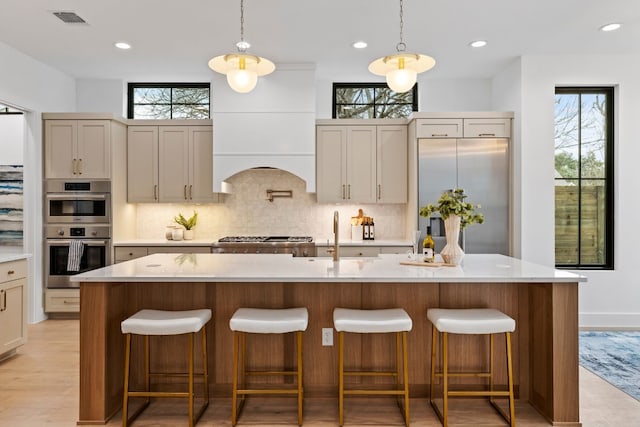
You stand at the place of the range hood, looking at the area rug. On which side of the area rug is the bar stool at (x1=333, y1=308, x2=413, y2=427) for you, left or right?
right

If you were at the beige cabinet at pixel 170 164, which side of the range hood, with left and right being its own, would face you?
right

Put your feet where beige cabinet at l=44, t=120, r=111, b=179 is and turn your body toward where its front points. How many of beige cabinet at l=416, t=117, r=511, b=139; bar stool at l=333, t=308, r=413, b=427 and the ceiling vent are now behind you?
0

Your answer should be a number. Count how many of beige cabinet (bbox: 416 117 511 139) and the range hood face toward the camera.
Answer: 2

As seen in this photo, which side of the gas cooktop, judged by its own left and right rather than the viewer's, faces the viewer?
front

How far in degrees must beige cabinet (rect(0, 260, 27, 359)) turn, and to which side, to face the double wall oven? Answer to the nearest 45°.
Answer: approximately 90° to its left

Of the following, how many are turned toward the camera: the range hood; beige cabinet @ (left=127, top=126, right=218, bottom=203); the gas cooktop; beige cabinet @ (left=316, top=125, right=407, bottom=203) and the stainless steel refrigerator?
5

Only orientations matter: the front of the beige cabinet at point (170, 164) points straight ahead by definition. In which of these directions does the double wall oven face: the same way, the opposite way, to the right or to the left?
the same way

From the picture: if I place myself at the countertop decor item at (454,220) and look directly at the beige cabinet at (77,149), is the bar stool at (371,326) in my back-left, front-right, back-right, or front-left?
front-left

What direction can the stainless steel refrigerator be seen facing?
toward the camera

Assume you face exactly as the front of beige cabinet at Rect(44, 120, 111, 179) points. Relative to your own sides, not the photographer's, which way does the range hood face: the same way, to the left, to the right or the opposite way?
the same way

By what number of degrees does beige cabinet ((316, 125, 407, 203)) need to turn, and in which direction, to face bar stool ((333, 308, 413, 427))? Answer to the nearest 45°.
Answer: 0° — it already faces it

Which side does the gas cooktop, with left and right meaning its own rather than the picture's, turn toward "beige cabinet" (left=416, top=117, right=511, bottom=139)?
left

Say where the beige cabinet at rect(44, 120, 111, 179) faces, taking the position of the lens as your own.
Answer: facing the viewer

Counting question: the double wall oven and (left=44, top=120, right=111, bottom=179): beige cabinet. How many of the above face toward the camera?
2

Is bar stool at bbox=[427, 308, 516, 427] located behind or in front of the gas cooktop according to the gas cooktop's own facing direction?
in front

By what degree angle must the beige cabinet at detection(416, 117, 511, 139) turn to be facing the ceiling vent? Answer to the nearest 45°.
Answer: approximately 45° to its right
